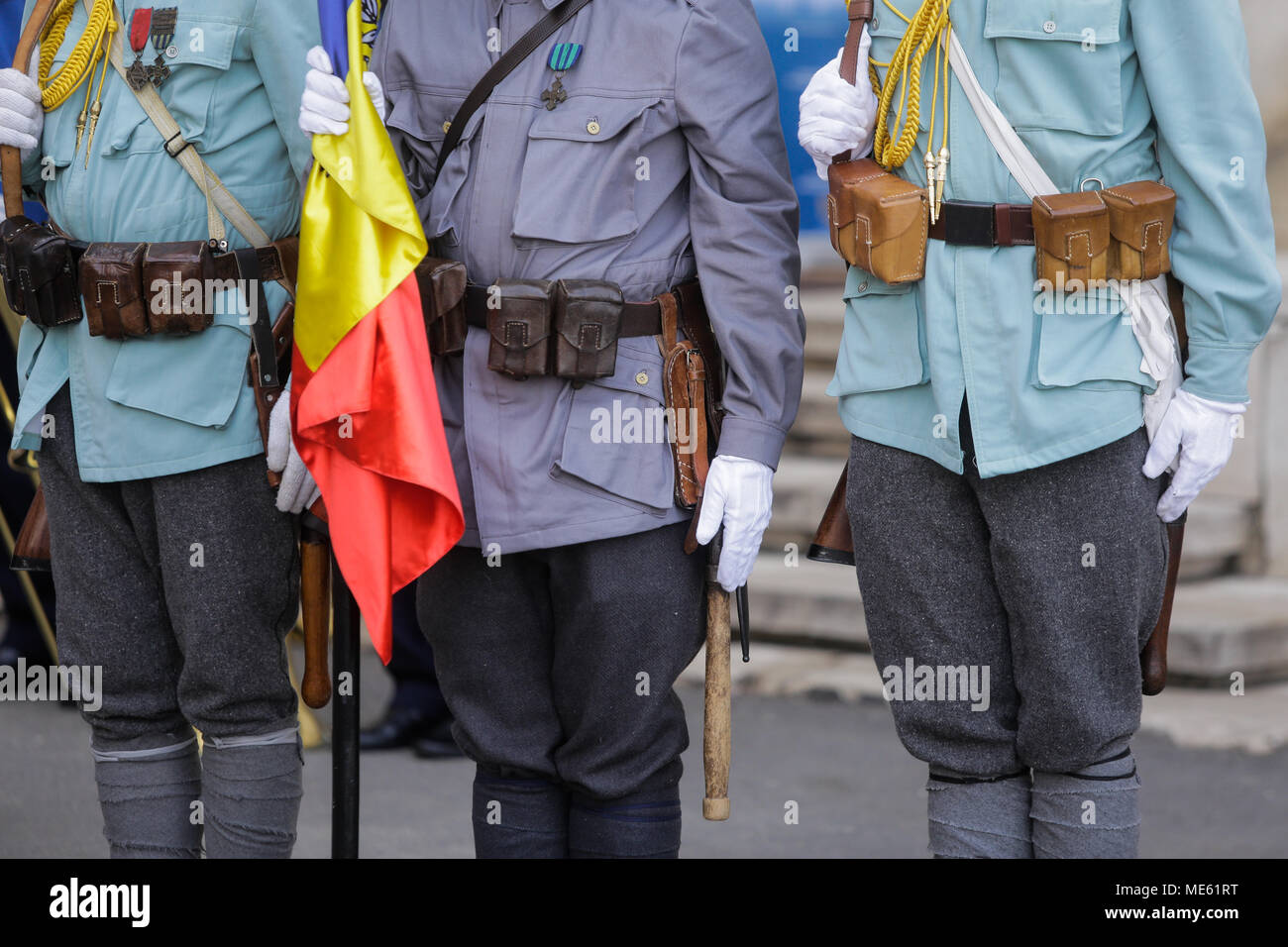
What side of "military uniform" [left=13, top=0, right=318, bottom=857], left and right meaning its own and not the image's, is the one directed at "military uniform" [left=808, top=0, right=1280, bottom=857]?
left

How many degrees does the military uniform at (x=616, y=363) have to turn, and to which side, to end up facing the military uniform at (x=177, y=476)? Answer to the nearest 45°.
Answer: approximately 45° to its right

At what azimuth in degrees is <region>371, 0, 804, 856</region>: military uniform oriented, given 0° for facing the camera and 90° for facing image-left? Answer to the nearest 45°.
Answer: approximately 45°

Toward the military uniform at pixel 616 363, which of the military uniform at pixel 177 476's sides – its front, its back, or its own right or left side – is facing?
left

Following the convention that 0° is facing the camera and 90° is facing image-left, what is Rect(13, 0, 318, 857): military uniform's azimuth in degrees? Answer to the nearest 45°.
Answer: approximately 45°
